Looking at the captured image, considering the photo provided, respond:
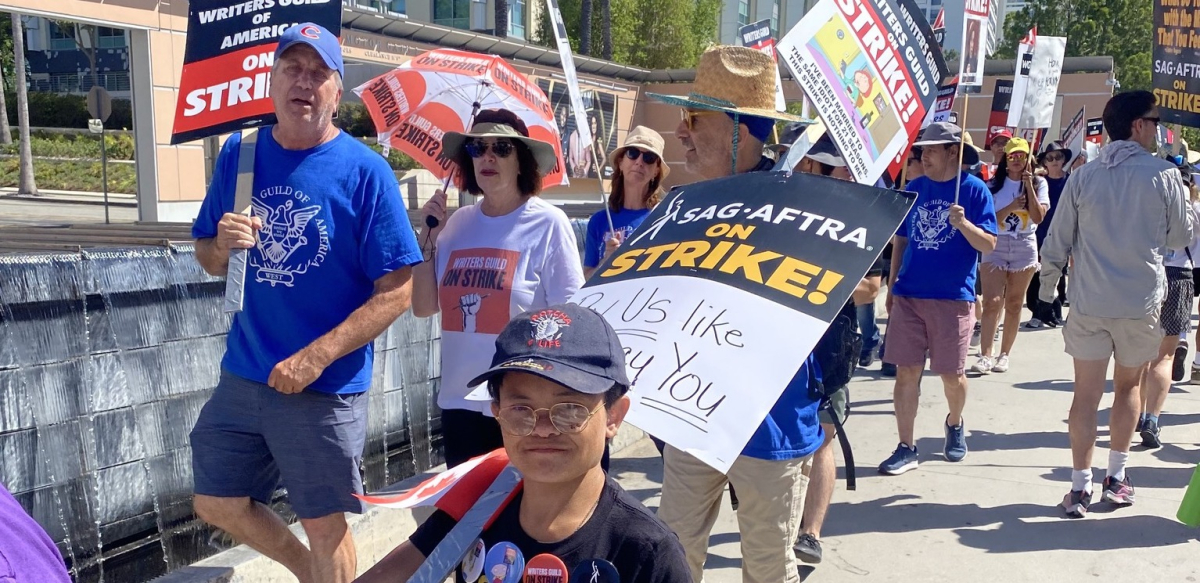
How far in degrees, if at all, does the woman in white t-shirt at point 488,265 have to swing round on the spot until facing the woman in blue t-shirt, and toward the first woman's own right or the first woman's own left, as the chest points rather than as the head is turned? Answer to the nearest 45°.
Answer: approximately 180°

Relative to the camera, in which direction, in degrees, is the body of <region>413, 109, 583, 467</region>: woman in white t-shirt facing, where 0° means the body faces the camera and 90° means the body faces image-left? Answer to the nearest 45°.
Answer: approximately 45°

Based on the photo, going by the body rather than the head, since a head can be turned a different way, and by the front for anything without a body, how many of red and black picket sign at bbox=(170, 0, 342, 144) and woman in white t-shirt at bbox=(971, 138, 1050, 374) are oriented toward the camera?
2

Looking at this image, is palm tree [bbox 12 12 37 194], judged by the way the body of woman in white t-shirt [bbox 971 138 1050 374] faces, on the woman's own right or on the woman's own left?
on the woman's own right

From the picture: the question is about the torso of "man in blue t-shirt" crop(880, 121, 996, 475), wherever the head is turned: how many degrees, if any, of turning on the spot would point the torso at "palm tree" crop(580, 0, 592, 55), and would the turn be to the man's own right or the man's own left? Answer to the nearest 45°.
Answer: approximately 135° to the man's own right

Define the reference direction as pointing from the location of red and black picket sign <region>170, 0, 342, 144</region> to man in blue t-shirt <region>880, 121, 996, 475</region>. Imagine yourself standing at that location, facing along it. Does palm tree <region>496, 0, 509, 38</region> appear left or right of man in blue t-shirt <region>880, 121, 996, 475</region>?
left

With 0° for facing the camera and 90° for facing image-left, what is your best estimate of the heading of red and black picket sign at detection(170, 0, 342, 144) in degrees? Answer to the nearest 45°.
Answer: approximately 0°

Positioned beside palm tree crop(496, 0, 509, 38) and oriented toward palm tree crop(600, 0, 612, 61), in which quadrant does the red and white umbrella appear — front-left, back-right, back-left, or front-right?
back-right

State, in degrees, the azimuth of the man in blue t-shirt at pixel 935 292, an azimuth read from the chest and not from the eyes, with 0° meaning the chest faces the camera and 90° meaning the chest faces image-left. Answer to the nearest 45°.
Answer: approximately 45°
